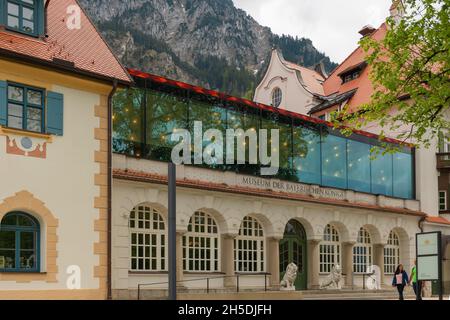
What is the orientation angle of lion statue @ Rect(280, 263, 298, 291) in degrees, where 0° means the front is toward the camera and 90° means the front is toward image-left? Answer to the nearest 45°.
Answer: approximately 315°

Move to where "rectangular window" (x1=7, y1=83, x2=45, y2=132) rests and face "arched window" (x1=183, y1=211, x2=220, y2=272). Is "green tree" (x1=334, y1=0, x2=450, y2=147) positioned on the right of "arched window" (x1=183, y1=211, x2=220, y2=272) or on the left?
right

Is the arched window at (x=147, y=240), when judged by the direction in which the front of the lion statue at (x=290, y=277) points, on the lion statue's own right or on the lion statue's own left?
on the lion statue's own right

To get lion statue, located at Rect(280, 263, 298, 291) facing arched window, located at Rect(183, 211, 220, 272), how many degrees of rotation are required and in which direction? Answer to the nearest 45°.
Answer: approximately 90° to its right

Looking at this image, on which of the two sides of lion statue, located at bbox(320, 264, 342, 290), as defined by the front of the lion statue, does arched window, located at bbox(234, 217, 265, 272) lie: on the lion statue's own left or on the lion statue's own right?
on the lion statue's own right
